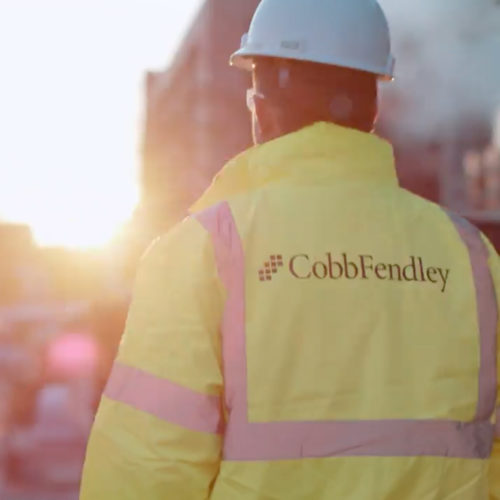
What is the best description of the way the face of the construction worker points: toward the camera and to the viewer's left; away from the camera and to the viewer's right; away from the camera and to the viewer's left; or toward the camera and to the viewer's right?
away from the camera and to the viewer's left

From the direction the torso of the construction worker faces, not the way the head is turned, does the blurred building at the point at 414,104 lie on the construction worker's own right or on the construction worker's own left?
on the construction worker's own right

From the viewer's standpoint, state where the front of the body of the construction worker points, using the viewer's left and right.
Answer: facing away from the viewer and to the left of the viewer

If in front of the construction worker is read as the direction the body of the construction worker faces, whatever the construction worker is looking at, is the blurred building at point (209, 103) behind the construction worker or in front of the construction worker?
in front
